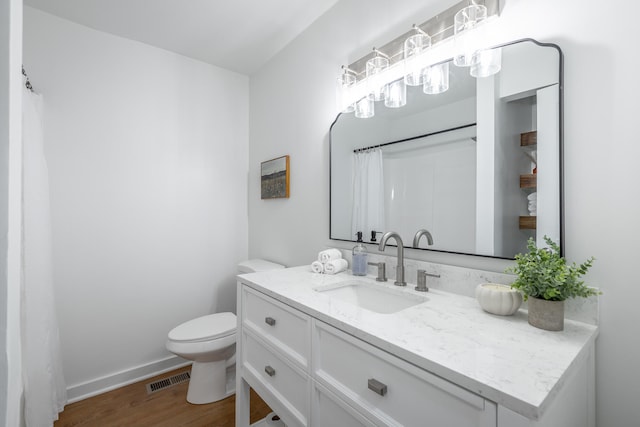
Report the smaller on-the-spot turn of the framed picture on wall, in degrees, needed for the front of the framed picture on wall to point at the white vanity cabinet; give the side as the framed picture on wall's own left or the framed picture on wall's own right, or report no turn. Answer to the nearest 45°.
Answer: approximately 45° to the framed picture on wall's own left

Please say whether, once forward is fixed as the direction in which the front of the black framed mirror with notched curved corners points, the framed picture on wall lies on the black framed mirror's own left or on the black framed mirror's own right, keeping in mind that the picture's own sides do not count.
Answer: on the black framed mirror's own right

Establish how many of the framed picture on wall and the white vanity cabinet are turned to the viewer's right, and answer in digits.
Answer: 0

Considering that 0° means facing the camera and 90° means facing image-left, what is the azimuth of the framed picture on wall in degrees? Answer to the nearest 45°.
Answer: approximately 45°

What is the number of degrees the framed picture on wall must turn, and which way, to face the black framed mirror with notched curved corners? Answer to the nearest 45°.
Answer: approximately 90° to its left

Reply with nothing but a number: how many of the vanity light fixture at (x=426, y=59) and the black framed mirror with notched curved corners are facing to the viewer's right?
0

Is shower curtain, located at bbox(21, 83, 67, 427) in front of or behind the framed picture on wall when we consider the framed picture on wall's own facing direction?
in front

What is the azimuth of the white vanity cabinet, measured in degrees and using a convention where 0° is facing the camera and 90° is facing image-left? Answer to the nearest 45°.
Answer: approximately 45°

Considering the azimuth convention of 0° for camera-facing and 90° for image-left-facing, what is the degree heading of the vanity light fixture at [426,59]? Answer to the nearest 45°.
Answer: approximately 45°

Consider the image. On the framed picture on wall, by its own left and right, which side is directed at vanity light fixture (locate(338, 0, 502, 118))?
left
